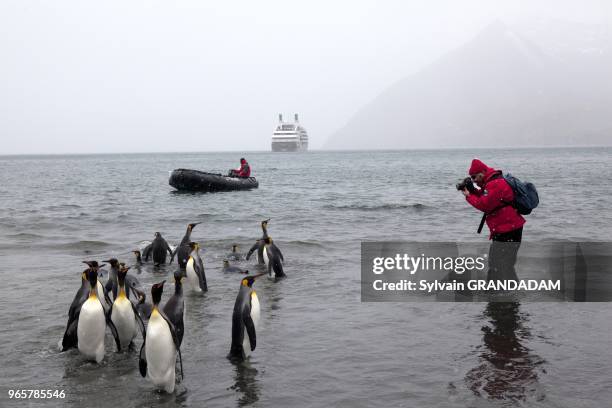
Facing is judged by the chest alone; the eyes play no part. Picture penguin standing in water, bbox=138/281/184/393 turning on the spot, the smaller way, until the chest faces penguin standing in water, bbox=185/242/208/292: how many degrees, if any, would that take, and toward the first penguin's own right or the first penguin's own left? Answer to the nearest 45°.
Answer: approximately 180°

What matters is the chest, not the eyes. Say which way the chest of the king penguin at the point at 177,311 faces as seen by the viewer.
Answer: away from the camera

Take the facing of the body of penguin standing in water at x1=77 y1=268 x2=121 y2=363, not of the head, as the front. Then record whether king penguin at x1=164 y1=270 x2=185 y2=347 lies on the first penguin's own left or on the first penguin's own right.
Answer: on the first penguin's own left

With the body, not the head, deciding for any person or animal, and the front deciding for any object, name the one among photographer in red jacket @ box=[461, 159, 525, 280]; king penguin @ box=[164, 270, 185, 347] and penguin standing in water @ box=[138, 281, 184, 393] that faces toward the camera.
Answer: the penguin standing in water

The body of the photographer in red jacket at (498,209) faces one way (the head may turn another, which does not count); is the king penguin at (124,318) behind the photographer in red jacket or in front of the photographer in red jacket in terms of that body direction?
in front

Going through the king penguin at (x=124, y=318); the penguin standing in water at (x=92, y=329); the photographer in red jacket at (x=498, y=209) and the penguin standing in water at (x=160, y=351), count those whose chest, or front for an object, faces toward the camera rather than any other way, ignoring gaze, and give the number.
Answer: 3

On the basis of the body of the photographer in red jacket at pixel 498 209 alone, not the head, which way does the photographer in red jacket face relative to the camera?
to the viewer's left

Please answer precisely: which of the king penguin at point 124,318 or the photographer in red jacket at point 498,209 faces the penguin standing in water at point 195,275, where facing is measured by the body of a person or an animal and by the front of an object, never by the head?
the photographer in red jacket

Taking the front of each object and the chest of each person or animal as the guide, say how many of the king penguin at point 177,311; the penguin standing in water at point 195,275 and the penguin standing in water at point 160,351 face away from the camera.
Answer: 1
